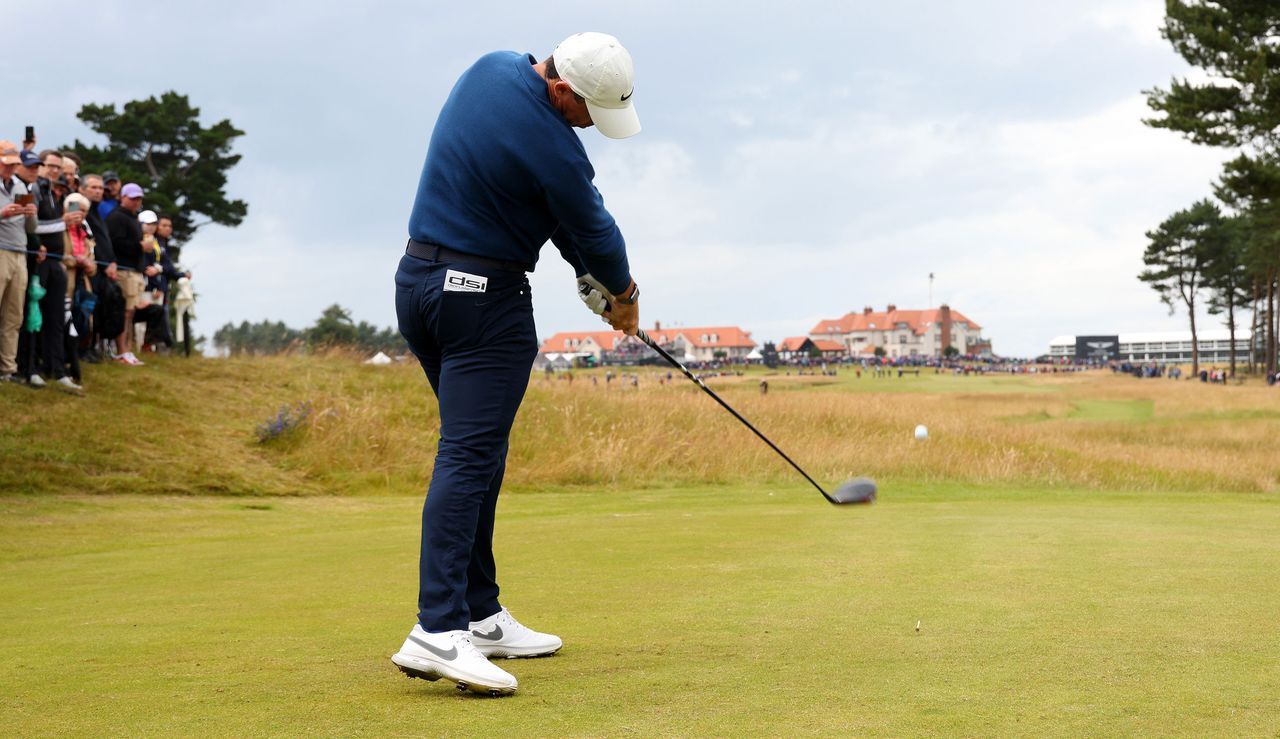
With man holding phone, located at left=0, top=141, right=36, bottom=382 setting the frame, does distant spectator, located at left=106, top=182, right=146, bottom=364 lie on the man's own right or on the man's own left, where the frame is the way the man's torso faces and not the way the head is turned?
on the man's own left

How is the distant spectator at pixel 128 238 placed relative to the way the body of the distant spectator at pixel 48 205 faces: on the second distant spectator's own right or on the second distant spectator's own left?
on the second distant spectator's own left

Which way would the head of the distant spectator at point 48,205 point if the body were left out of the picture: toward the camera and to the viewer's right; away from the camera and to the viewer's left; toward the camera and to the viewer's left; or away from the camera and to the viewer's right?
toward the camera and to the viewer's right

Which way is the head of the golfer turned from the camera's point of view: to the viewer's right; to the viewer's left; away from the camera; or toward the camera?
to the viewer's right

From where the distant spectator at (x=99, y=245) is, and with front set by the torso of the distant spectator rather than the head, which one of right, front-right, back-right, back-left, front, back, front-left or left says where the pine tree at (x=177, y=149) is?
back-left

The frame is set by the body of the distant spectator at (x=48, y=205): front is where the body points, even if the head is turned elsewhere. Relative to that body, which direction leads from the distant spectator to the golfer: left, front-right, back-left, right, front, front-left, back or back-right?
front-right

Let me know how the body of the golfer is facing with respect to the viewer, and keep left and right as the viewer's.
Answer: facing away from the viewer and to the right of the viewer

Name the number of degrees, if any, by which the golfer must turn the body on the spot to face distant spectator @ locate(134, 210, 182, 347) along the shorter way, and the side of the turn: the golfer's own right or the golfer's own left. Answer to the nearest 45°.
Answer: approximately 45° to the golfer's own left

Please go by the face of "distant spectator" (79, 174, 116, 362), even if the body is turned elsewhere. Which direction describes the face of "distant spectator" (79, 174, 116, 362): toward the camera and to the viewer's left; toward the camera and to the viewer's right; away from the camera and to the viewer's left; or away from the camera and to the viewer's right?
toward the camera and to the viewer's right

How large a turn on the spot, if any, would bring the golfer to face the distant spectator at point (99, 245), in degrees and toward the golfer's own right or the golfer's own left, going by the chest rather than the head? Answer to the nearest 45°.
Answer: approximately 90° to the golfer's own left

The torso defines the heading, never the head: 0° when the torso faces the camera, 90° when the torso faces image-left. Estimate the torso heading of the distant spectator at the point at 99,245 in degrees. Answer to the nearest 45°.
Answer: approximately 315°
